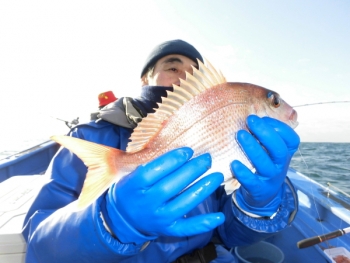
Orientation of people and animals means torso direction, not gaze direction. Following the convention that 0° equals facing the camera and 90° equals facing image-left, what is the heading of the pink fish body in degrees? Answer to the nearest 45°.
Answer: approximately 270°
